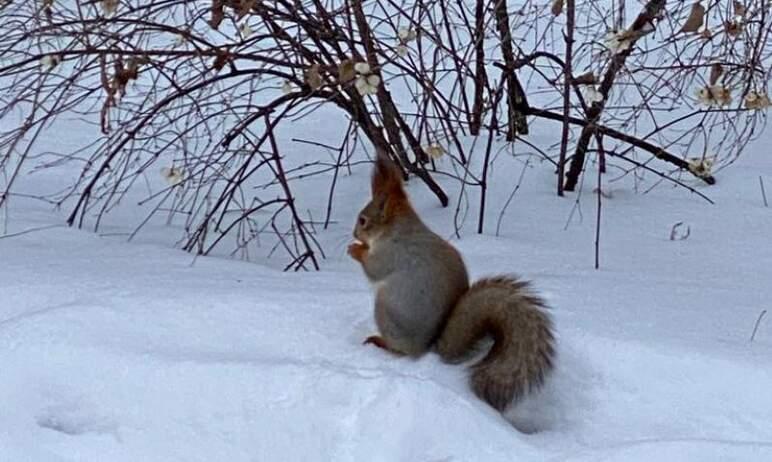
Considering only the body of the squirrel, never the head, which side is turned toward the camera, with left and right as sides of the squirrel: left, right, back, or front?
left

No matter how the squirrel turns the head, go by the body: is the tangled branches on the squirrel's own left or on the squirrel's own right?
on the squirrel's own right
